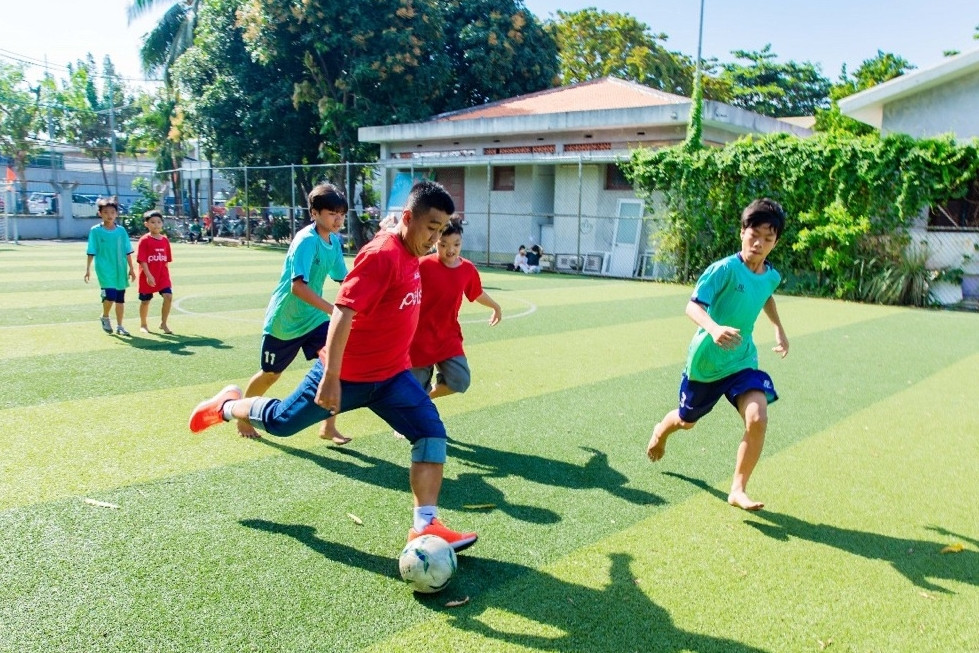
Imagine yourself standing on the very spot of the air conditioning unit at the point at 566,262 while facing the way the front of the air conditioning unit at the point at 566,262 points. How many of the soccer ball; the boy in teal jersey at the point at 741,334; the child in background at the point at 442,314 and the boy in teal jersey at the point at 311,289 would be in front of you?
4

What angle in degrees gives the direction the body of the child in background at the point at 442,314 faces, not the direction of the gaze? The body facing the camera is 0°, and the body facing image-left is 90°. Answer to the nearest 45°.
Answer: approximately 0°

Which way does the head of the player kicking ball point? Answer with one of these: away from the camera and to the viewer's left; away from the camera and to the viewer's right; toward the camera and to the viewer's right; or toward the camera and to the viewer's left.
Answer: toward the camera and to the viewer's right

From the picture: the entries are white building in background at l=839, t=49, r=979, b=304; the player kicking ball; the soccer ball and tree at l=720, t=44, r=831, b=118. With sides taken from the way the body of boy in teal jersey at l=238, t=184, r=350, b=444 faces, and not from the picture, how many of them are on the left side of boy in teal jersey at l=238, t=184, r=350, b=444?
2

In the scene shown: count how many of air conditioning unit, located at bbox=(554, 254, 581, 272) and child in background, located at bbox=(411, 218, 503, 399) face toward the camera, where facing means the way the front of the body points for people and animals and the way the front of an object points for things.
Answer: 2

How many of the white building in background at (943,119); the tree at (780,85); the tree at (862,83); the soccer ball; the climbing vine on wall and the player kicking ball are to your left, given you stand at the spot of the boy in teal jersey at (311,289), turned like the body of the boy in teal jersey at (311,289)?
4

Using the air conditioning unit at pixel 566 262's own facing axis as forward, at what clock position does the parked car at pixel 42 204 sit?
The parked car is roughly at 4 o'clock from the air conditioning unit.
